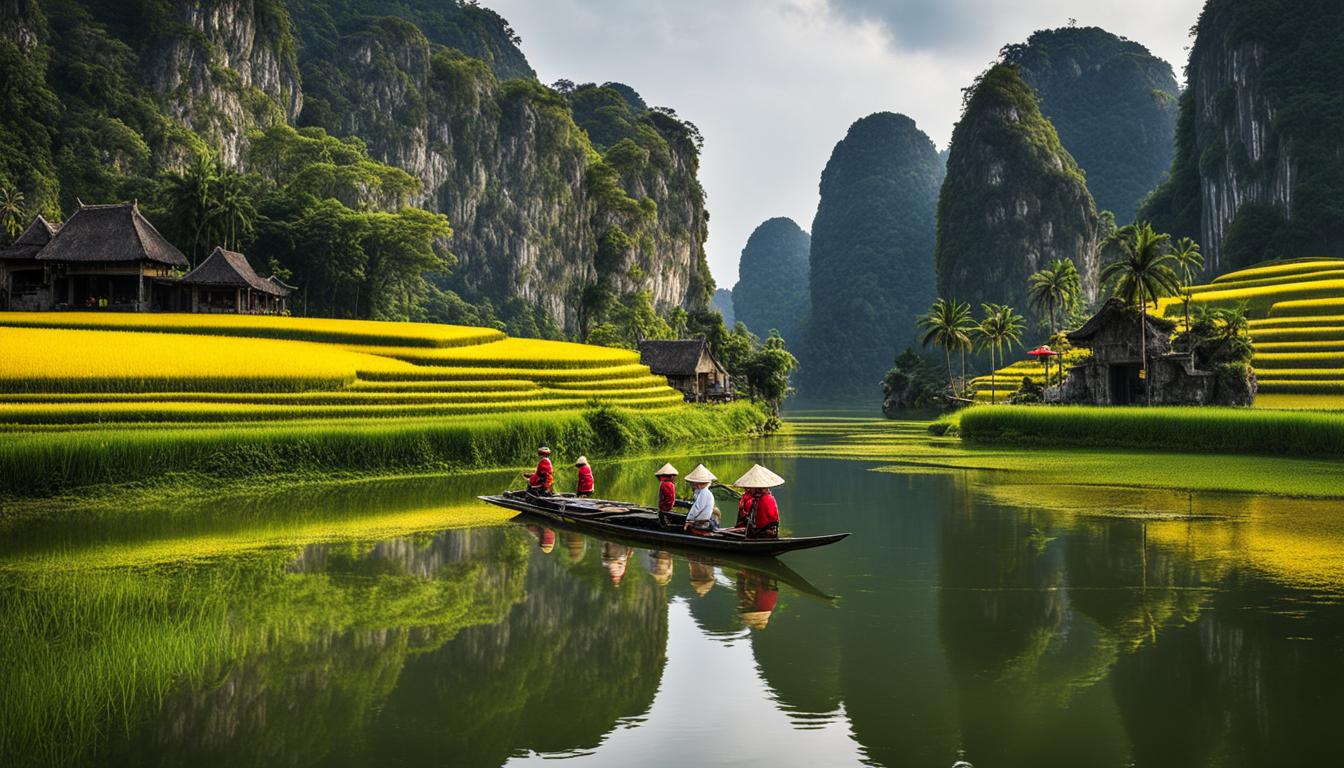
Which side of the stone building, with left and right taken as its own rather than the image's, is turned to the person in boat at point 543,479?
front

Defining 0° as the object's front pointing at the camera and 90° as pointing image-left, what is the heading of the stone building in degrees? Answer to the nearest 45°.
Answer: approximately 0°

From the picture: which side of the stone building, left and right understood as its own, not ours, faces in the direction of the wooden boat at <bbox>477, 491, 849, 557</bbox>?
front

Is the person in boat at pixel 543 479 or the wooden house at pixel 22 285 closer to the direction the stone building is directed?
the person in boat

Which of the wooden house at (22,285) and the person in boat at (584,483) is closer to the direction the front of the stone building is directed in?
the person in boat

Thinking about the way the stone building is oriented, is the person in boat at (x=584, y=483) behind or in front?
in front

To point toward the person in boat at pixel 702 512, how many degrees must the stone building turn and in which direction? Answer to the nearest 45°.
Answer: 0° — it already faces them

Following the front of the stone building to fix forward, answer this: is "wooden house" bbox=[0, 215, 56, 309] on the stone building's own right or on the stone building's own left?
on the stone building's own right
